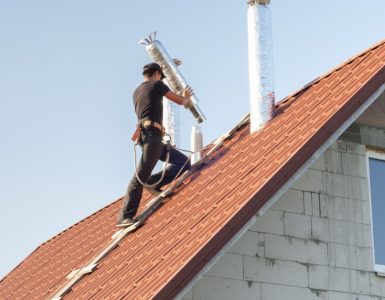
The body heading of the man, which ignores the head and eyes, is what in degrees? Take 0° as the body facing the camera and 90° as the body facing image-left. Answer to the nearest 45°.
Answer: approximately 225°

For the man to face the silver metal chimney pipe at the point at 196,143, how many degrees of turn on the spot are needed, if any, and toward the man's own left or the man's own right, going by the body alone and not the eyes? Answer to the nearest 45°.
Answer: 0° — they already face it
